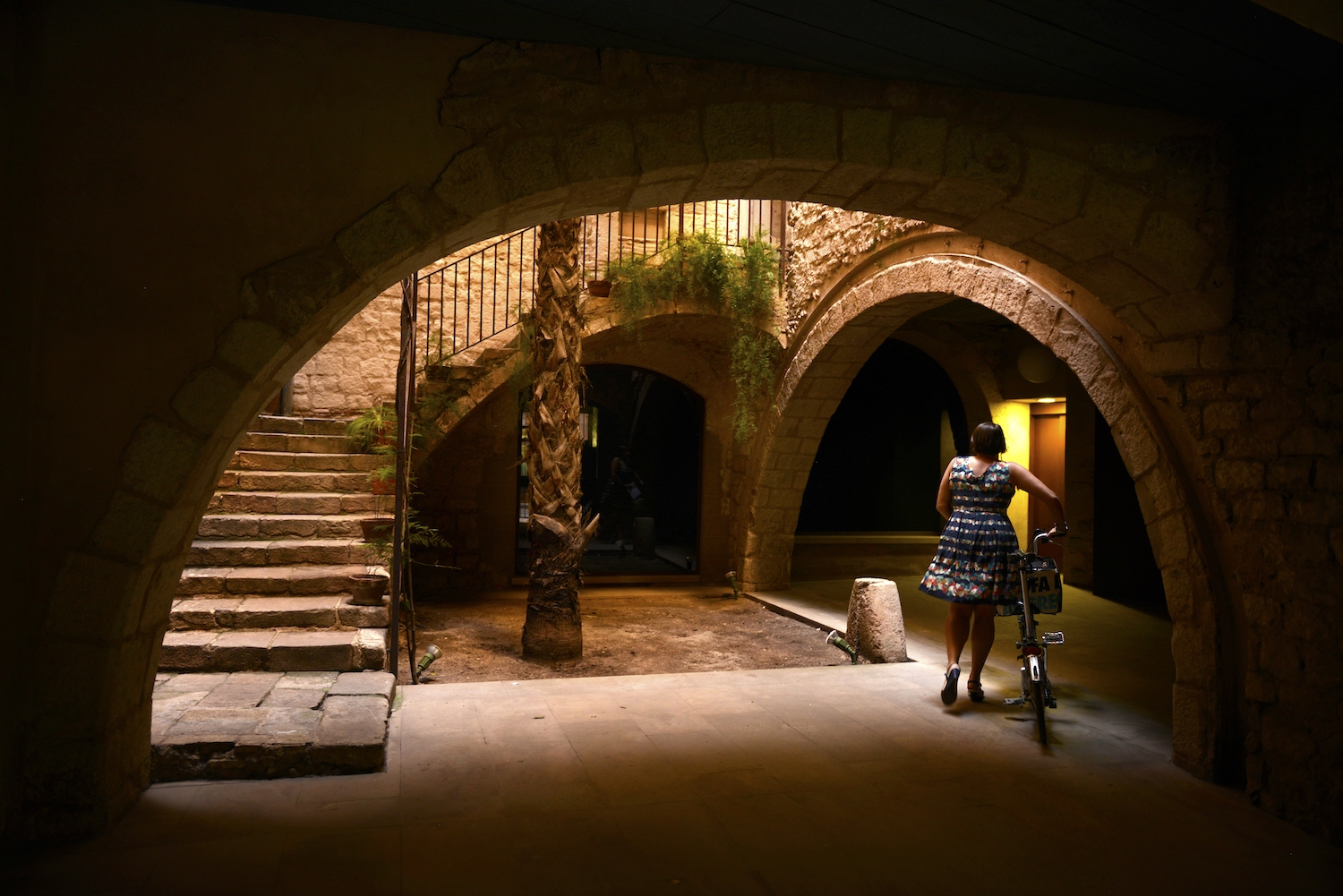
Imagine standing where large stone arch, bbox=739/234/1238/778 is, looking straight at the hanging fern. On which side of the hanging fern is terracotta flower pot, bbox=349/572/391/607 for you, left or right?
left

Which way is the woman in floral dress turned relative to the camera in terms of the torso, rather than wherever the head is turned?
away from the camera

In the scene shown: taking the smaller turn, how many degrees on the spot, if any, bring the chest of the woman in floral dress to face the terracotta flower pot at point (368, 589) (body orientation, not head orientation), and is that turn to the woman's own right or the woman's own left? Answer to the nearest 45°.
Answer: approximately 90° to the woman's own left

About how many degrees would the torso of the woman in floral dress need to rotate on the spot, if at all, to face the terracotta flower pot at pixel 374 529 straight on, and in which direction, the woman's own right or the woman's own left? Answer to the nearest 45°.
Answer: approximately 90° to the woman's own left

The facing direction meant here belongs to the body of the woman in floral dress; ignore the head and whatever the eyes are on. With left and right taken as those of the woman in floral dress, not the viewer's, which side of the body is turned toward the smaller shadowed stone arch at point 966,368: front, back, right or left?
front

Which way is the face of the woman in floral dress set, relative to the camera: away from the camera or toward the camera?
away from the camera

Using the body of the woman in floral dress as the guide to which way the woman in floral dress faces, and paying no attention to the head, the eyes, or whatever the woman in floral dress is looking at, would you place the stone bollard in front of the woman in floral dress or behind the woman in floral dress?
in front

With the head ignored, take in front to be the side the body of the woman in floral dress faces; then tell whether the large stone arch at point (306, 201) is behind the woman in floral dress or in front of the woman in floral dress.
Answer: behind
